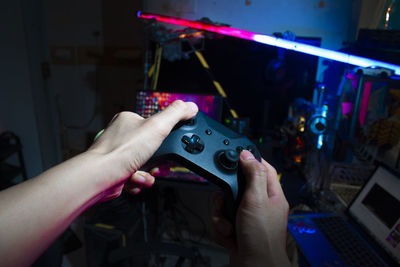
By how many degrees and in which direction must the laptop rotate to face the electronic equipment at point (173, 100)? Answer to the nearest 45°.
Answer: approximately 45° to its right

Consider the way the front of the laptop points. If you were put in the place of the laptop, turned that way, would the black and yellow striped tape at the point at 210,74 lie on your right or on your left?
on your right

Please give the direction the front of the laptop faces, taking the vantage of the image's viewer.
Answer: facing the viewer and to the left of the viewer

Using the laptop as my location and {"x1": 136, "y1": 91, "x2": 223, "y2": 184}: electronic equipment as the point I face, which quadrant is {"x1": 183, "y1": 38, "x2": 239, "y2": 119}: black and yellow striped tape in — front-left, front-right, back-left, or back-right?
front-right
